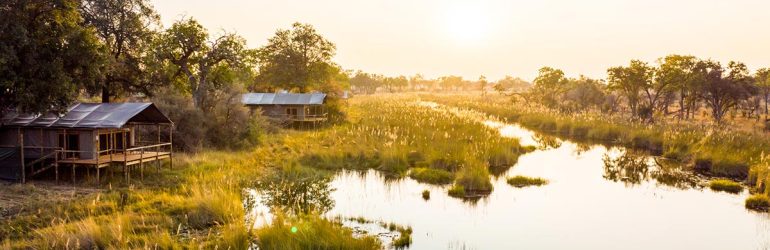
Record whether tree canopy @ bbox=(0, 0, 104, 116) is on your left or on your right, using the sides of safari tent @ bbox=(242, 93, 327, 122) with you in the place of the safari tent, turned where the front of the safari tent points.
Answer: on your right

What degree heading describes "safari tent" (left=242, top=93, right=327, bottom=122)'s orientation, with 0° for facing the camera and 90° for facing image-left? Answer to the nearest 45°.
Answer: approximately 270°

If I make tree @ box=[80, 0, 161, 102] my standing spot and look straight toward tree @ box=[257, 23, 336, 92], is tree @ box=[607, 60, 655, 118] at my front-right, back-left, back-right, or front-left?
front-right

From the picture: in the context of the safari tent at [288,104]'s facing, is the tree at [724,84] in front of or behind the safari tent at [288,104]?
in front

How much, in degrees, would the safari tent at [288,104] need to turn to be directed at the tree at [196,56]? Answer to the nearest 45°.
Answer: approximately 135° to its right

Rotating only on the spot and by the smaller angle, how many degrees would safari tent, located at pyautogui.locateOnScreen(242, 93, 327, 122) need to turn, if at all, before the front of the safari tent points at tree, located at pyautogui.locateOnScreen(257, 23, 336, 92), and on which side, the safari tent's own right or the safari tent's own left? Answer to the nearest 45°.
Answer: approximately 90° to the safari tent's own left

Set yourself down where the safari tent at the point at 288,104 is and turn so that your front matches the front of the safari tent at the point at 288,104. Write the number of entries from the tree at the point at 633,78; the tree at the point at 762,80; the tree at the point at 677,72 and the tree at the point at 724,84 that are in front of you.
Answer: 4

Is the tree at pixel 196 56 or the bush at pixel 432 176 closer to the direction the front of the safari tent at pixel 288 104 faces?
the bush

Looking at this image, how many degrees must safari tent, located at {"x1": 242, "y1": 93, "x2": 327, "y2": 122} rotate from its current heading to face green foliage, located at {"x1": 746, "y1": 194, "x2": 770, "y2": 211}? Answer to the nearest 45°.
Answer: approximately 45° to its right

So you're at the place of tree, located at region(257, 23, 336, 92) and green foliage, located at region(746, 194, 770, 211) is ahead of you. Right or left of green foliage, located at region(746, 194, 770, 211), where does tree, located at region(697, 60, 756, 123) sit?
left

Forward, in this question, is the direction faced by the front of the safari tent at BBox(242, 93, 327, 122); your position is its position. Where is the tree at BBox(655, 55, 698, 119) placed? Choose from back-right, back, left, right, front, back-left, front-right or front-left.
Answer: front
